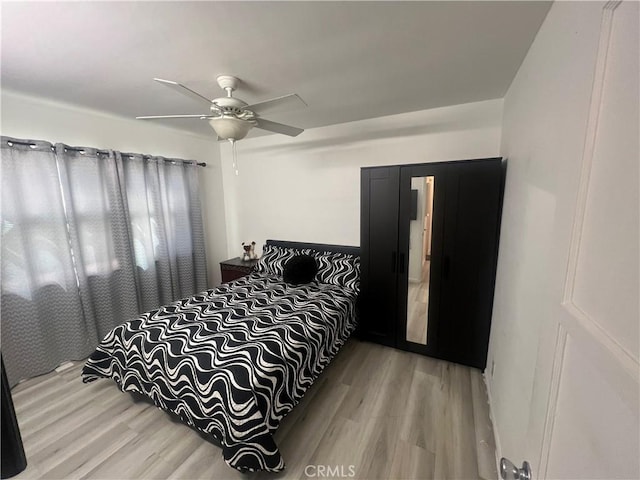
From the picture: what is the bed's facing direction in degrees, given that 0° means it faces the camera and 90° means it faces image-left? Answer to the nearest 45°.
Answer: approximately 45°

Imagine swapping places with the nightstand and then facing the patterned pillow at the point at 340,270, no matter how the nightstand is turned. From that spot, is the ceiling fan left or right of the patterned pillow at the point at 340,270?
right

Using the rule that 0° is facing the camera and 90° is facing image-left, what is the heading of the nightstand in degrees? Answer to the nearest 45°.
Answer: approximately 45°

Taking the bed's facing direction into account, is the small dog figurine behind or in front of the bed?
behind

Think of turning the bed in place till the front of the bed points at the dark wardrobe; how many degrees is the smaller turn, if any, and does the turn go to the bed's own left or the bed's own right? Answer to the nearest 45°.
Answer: approximately 135° to the bed's own left

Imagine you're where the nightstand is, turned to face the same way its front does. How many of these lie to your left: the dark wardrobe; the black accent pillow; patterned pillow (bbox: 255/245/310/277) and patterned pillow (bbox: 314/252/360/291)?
4

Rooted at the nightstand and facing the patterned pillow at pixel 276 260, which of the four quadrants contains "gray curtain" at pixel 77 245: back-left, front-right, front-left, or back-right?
back-right

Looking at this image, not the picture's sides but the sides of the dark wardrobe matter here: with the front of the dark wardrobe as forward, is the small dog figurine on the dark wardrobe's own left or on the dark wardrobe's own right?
on the dark wardrobe's own right

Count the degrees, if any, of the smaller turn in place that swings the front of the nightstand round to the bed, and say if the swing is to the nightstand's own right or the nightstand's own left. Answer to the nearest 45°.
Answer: approximately 45° to the nightstand's own left

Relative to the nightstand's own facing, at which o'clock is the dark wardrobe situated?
The dark wardrobe is roughly at 9 o'clock from the nightstand.

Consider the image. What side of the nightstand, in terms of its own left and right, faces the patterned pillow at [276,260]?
left

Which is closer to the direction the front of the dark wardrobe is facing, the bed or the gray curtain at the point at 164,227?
the bed

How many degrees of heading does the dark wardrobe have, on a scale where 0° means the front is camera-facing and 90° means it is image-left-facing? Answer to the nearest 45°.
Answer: approximately 45°

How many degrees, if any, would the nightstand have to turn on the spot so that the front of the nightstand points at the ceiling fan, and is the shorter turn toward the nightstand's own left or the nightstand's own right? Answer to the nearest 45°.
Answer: approximately 45° to the nightstand's own left
